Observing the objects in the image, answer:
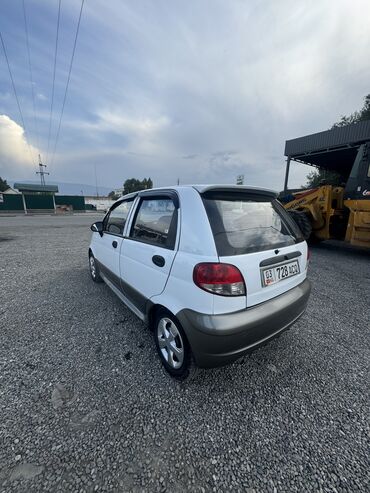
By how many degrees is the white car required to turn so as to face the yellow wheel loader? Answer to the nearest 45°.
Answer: approximately 90° to its right

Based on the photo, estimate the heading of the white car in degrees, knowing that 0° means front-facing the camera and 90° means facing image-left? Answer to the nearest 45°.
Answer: approximately 135°

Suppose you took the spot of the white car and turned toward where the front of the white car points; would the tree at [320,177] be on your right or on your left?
on your right
